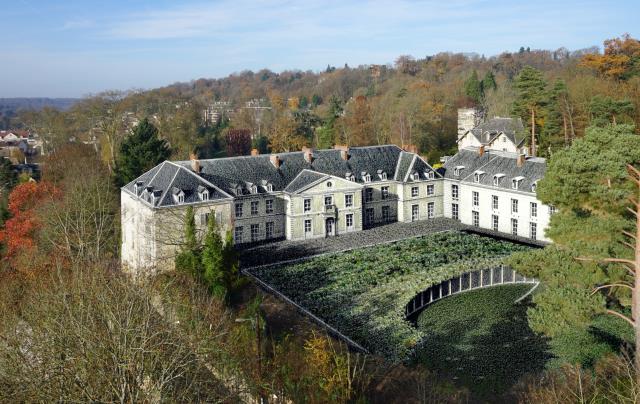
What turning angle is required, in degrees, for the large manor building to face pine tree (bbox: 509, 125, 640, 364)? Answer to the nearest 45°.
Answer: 0° — it already faces it

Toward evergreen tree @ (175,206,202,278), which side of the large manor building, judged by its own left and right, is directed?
right

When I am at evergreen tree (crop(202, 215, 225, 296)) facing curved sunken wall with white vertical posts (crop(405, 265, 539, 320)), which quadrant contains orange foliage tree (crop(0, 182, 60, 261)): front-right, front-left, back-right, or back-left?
back-left

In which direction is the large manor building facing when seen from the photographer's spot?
facing the viewer and to the right of the viewer

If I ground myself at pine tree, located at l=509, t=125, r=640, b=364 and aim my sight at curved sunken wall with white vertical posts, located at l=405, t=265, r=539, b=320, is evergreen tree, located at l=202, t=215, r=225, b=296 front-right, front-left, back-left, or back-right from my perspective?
front-left

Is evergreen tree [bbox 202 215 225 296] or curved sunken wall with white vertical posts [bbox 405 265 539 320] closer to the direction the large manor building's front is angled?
the curved sunken wall with white vertical posts

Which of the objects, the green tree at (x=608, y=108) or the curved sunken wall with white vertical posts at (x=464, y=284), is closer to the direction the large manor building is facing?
the curved sunken wall with white vertical posts

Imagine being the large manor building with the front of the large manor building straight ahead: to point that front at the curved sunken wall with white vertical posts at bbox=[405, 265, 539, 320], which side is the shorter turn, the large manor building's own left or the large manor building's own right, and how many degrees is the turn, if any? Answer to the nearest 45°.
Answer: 0° — it already faces it

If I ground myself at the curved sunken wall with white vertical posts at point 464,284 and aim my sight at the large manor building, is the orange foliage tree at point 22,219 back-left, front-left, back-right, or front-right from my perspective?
front-left
